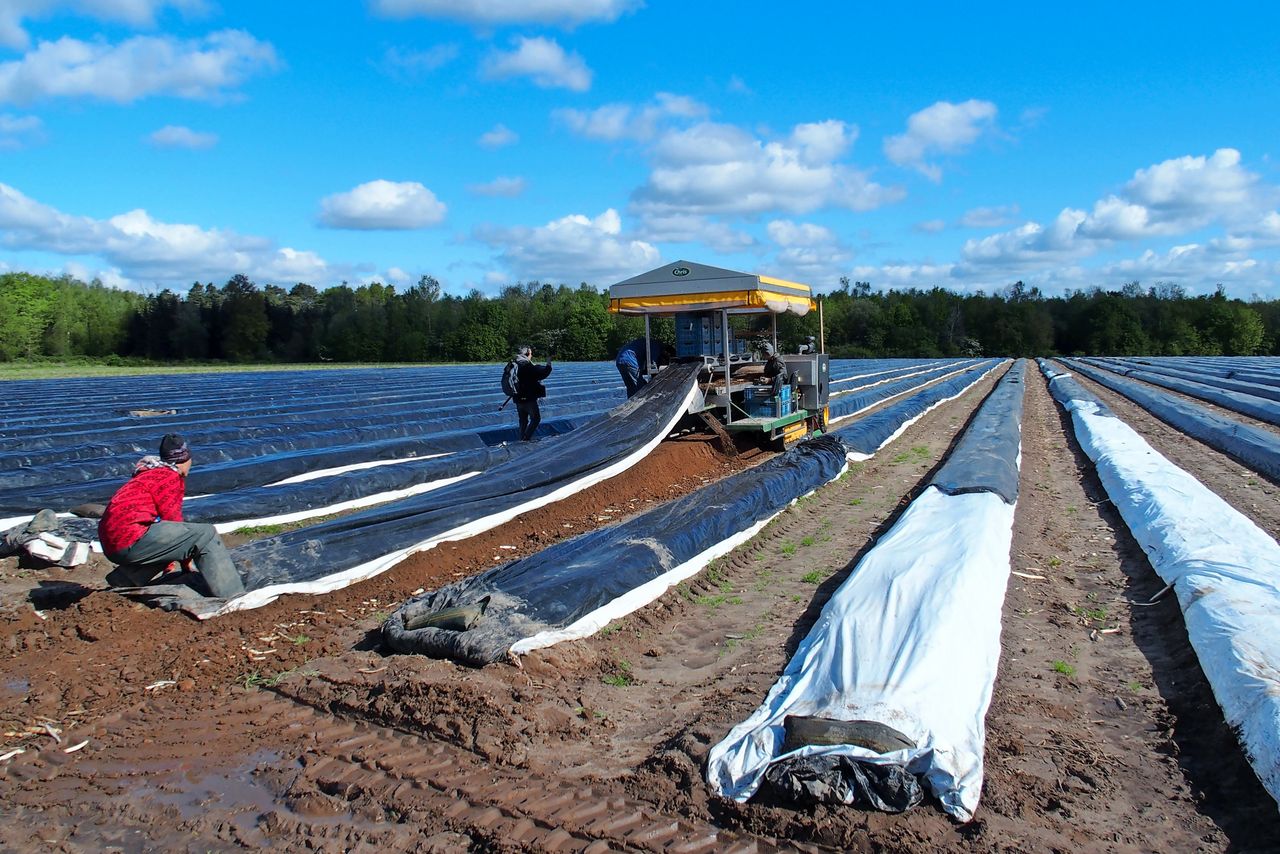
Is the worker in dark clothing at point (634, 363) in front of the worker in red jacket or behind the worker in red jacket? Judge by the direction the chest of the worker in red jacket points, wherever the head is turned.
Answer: in front

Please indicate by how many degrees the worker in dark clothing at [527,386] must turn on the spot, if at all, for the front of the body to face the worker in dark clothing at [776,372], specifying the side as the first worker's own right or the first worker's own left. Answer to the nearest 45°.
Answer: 0° — they already face them

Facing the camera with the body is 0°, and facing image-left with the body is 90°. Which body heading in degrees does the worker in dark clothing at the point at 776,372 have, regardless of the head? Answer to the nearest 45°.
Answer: approximately 90°

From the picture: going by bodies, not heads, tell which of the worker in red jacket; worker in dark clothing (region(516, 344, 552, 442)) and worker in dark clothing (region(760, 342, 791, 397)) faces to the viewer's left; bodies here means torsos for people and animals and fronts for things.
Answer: worker in dark clothing (region(760, 342, 791, 397))

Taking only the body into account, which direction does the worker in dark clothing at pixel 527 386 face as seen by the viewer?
to the viewer's right

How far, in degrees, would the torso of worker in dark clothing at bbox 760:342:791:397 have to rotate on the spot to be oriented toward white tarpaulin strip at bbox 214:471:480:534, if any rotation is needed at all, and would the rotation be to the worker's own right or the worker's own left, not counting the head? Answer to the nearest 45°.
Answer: approximately 45° to the worker's own left

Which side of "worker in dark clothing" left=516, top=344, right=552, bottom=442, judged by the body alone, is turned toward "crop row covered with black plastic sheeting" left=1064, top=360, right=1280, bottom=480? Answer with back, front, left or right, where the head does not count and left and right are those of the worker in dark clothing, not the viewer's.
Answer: front

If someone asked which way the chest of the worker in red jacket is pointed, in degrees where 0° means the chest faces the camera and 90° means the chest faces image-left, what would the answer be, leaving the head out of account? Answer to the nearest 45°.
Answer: approximately 225°

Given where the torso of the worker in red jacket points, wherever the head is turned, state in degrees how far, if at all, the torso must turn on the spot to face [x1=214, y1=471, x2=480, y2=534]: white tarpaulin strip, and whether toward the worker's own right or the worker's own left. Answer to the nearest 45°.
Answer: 0° — they already face it
